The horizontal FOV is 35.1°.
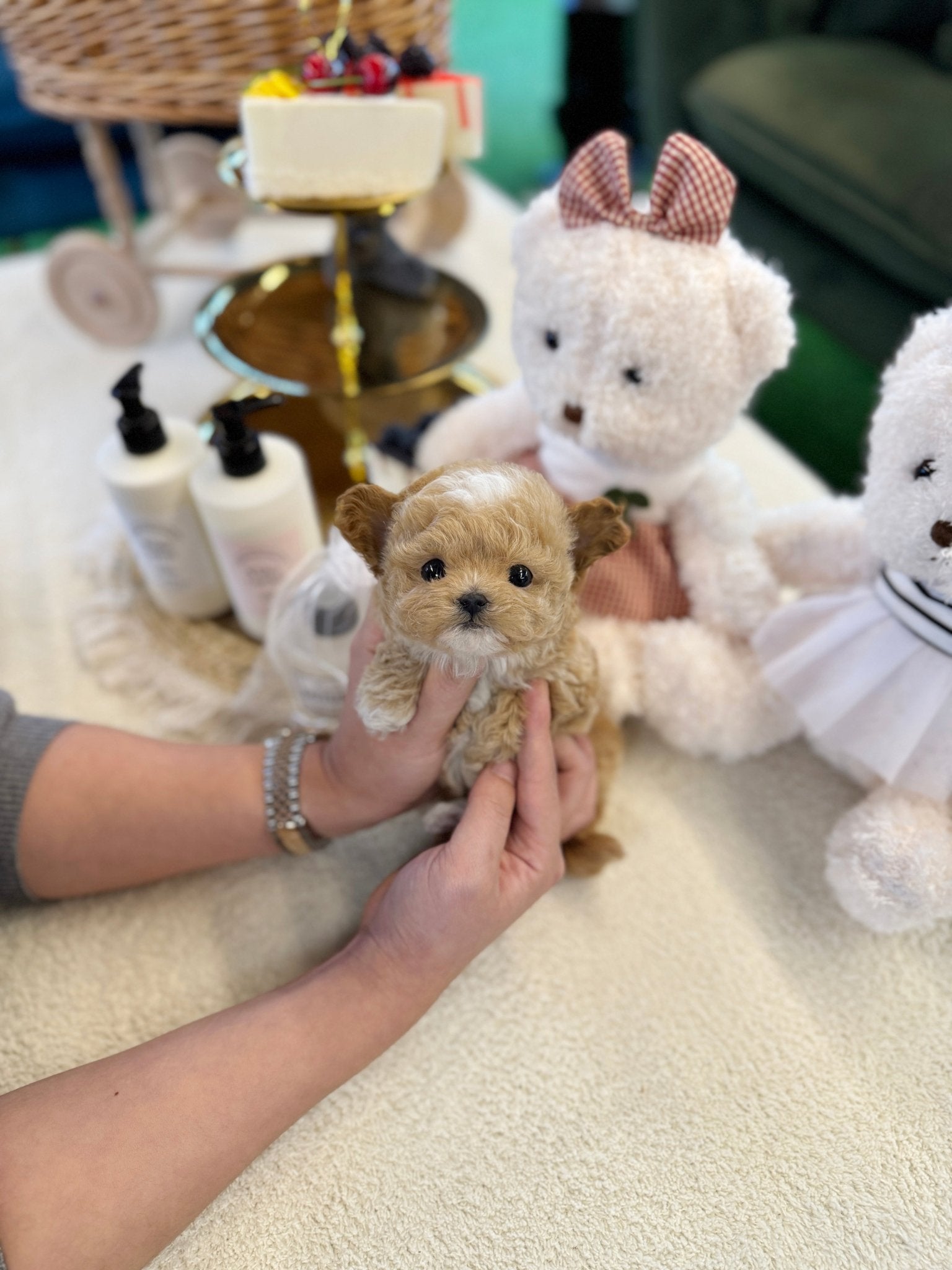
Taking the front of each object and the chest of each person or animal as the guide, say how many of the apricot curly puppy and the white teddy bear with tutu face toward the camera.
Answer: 2

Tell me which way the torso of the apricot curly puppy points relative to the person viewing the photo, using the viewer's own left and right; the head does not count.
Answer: facing the viewer

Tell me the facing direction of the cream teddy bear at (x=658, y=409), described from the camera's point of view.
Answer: facing the viewer and to the left of the viewer

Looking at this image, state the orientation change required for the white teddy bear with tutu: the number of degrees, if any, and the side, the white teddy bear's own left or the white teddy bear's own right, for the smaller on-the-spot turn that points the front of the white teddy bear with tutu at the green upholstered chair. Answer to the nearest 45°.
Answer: approximately 180°

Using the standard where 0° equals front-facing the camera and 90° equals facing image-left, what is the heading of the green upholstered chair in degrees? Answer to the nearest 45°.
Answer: approximately 45°

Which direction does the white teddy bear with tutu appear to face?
toward the camera
